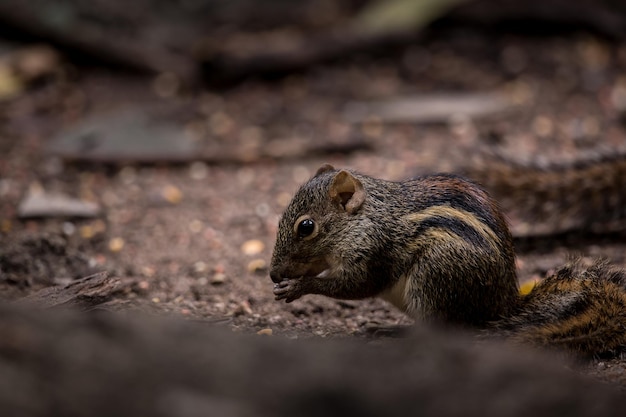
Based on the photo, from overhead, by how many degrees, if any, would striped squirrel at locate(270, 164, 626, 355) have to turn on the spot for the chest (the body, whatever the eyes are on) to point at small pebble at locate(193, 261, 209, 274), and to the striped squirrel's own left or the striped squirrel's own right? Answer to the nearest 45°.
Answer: approximately 45° to the striped squirrel's own right

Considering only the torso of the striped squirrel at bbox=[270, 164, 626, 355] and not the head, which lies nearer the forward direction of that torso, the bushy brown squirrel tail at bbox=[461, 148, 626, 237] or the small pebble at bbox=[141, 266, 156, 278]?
the small pebble

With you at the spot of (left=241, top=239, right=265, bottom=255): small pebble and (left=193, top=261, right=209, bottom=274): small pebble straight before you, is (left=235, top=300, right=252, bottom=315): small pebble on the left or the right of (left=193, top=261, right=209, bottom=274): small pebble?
left

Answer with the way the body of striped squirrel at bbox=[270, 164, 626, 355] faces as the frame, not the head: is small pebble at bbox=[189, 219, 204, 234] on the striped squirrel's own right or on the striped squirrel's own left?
on the striped squirrel's own right

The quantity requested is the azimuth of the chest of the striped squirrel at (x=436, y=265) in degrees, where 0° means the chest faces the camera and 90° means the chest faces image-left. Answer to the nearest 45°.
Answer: approximately 90°
